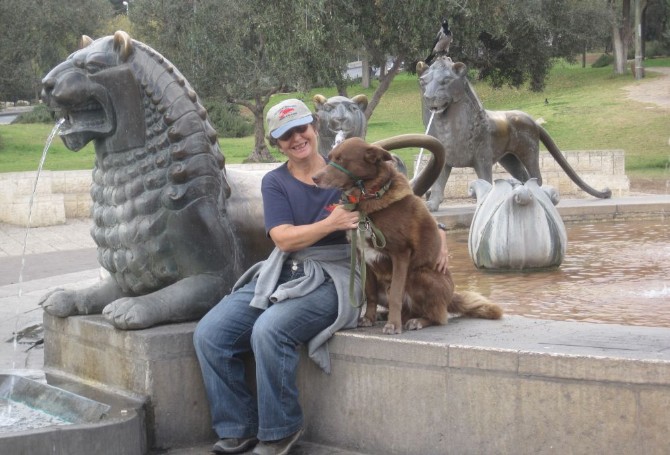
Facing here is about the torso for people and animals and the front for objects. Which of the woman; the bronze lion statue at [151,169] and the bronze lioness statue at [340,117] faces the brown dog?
the bronze lioness statue

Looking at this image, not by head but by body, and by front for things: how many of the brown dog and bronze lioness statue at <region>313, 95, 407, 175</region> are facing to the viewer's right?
0

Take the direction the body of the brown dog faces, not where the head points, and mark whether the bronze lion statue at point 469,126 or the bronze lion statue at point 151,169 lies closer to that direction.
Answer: the bronze lion statue at point 151,169

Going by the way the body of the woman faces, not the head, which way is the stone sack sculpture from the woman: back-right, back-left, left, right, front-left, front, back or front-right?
back

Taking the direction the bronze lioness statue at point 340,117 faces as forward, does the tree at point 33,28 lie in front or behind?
behind

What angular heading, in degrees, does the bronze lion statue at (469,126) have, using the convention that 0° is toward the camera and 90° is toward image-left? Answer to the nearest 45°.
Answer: approximately 45°

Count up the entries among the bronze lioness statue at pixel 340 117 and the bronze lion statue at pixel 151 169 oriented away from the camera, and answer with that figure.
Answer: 0

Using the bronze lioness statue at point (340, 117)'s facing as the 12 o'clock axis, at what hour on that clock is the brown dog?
The brown dog is roughly at 12 o'clock from the bronze lioness statue.

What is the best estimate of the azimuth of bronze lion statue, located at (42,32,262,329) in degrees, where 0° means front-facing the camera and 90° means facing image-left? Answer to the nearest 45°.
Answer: approximately 45°

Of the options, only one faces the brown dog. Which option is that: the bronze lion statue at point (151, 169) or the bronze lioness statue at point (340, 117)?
the bronze lioness statue
